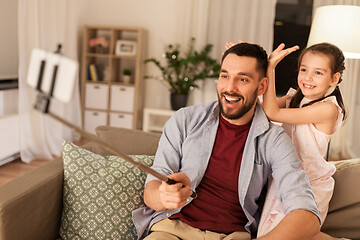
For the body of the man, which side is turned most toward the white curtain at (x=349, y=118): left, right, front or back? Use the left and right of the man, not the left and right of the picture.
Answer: back

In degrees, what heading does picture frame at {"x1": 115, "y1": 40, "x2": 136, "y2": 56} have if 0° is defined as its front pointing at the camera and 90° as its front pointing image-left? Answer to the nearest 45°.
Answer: approximately 0°

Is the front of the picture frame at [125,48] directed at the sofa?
yes

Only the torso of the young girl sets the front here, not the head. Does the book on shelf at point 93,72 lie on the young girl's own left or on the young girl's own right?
on the young girl's own right

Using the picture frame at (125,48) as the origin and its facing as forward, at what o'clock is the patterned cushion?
The patterned cushion is roughly at 12 o'clock from the picture frame.

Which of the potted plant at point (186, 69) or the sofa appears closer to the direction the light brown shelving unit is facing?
the sofa

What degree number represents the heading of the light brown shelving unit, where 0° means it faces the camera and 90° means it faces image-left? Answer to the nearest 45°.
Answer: approximately 0°

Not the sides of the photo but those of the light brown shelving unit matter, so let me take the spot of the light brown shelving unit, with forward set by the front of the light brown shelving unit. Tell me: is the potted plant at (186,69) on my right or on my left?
on my left

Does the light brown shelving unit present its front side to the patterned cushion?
yes
